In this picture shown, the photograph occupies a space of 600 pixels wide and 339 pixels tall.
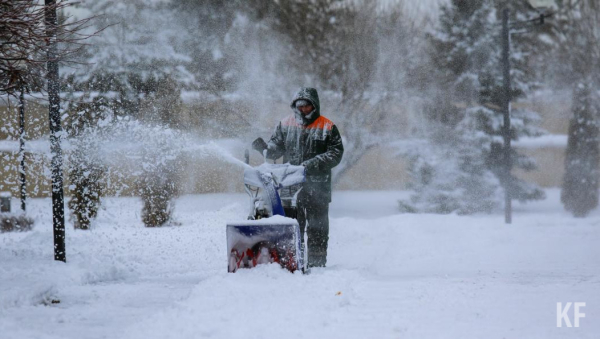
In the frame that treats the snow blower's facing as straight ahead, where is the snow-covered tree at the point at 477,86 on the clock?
The snow-covered tree is roughly at 7 o'clock from the snow blower.

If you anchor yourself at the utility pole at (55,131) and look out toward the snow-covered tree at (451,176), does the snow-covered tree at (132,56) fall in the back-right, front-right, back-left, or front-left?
front-left

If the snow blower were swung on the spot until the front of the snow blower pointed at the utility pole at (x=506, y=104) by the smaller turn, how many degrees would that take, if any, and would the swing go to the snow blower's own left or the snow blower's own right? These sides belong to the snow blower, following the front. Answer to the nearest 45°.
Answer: approximately 135° to the snow blower's own left

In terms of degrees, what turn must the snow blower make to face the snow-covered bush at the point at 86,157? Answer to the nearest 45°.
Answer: approximately 135° to its right

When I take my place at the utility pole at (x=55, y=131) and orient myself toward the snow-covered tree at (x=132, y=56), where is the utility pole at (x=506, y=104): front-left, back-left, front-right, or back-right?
front-right

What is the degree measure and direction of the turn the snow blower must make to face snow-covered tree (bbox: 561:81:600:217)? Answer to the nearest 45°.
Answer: approximately 135° to its left

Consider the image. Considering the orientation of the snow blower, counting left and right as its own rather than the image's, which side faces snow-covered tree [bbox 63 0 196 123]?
back

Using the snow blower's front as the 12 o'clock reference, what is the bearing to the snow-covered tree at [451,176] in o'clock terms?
The snow-covered tree is roughly at 7 o'clock from the snow blower.

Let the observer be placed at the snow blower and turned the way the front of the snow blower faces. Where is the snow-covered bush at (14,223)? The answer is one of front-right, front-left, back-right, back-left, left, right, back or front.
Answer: back-right

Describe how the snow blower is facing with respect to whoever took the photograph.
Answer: facing the viewer
